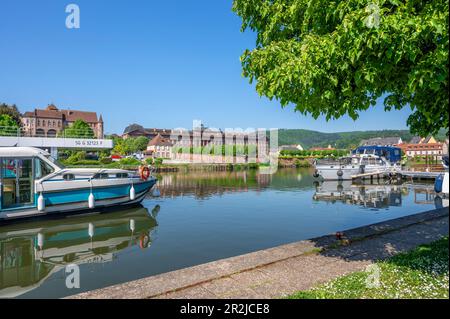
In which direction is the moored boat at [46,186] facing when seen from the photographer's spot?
facing to the right of the viewer
